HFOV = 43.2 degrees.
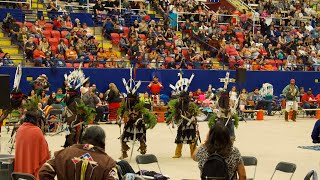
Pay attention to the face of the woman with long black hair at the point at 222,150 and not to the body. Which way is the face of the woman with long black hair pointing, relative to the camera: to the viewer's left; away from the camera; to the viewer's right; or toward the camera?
away from the camera

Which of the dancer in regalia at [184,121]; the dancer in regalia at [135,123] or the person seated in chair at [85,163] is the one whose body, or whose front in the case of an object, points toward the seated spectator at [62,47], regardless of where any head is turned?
the person seated in chair

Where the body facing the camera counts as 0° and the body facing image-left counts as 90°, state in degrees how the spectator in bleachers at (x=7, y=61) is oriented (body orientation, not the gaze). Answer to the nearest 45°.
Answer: approximately 315°

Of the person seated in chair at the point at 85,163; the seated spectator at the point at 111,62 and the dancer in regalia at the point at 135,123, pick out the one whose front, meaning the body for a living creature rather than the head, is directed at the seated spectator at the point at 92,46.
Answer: the person seated in chair

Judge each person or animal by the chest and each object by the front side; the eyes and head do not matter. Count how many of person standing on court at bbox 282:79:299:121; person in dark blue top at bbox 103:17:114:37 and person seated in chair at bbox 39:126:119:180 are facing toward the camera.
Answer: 2

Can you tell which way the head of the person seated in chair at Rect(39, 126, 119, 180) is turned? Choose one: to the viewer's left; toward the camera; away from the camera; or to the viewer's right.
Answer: away from the camera

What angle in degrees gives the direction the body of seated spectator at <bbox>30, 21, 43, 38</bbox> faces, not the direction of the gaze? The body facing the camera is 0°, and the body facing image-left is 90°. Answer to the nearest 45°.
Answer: approximately 315°

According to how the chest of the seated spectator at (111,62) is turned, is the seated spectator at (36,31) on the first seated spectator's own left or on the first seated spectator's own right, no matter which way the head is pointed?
on the first seated spectator's own right

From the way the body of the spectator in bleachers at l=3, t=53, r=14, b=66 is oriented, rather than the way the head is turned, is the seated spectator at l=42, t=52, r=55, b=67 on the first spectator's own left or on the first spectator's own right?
on the first spectator's own left

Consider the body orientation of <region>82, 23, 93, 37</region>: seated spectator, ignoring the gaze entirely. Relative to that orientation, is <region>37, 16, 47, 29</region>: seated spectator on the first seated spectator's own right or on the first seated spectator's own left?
on the first seated spectator's own right
